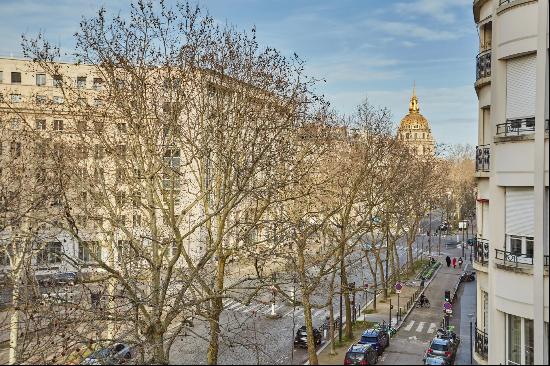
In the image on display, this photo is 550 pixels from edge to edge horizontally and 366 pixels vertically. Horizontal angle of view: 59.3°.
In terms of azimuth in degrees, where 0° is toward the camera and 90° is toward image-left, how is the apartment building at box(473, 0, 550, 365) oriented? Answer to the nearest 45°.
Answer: approximately 45°

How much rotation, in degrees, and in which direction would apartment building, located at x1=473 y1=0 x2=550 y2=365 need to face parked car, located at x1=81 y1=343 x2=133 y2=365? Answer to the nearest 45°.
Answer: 0° — it already faces it

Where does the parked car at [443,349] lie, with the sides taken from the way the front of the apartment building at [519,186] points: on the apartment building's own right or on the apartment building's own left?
on the apartment building's own right

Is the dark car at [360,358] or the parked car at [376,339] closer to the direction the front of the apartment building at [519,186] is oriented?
the dark car

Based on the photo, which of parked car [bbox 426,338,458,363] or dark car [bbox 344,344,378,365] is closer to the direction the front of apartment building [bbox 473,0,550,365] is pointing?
the dark car

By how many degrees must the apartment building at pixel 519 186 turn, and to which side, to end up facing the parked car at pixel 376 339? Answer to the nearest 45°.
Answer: approximately 90° to its right
